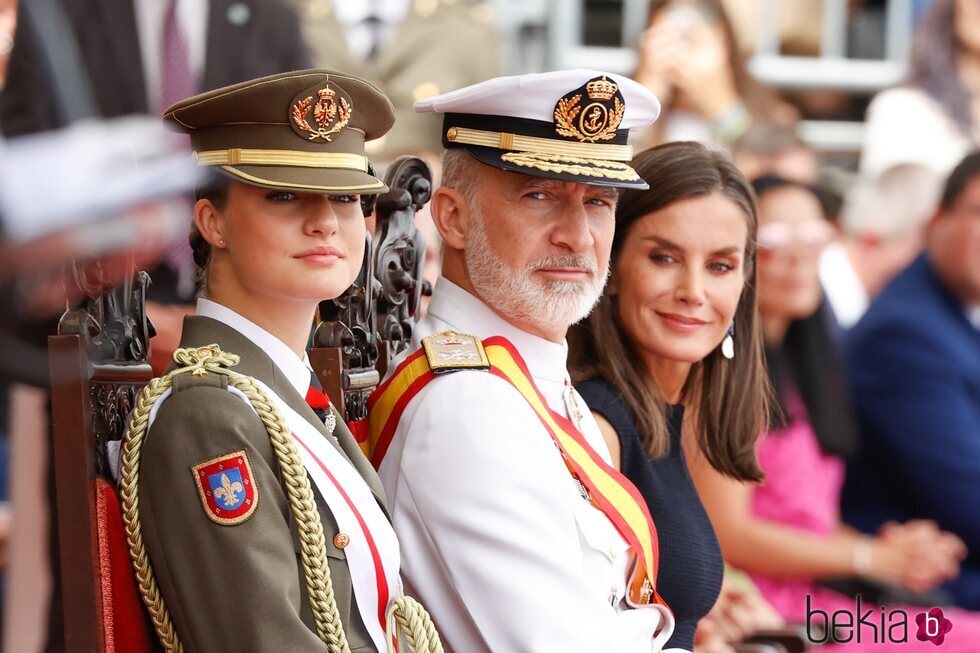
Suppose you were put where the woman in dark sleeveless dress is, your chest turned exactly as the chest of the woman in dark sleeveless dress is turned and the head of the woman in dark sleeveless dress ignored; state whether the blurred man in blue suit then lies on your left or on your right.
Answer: on your left

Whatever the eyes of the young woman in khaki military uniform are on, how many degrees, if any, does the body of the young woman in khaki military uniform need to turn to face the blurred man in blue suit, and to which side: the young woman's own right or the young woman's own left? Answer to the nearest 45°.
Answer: approximately 90° to the young woman's own left

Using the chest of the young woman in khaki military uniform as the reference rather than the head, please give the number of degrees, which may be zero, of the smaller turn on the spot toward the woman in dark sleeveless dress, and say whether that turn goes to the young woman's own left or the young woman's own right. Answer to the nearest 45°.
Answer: approximately 90° to the young woman's own left
